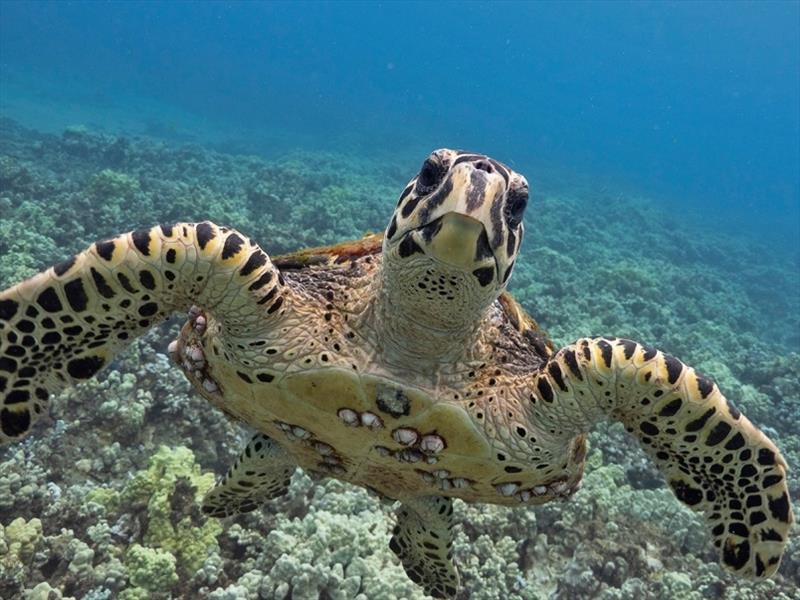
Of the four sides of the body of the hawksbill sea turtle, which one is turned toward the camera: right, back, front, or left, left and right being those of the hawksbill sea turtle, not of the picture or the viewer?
front
